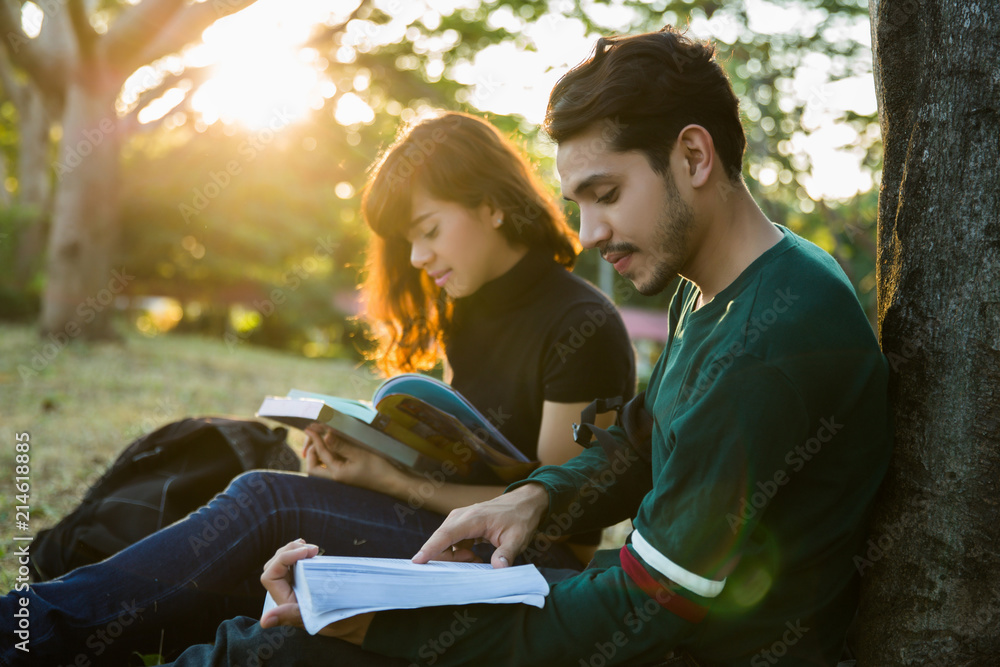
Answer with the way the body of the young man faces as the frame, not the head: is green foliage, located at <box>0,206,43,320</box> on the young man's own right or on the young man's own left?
on the young man's own right

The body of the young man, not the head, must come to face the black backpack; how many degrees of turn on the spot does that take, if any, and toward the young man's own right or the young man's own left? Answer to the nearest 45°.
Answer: approximately 45° to the young man's own right

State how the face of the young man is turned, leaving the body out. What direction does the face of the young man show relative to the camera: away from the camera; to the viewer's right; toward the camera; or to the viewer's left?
to the viewer's left

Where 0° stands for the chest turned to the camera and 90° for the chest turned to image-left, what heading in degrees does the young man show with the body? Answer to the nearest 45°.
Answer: approximately 90°

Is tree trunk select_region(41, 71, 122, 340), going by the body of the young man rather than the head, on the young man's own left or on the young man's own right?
on the young man's own right
